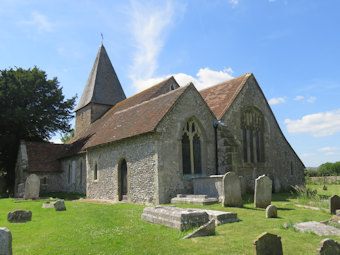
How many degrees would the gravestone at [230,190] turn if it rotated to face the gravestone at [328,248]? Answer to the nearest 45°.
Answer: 0° — it already faces it

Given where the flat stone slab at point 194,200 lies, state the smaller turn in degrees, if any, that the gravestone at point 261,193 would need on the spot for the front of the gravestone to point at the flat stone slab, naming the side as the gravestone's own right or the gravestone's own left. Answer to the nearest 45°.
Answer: approximately 90° to the gravestone's own right

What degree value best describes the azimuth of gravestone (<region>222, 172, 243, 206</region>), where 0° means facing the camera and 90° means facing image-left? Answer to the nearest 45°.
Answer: approximately 0°

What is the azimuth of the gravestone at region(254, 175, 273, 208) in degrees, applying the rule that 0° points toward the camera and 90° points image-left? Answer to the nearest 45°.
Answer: approximately 0°

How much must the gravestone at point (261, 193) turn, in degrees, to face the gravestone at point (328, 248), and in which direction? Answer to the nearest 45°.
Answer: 0° — it already faces it

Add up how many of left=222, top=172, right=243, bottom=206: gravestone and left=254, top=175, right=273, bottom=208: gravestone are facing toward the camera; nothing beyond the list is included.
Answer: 2

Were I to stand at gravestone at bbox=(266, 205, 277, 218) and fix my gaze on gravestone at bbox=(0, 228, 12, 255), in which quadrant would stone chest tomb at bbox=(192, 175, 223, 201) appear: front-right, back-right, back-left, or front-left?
back-right
